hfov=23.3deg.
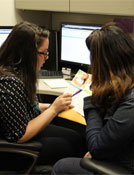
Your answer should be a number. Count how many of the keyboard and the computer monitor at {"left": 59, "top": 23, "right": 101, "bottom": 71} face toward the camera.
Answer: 2

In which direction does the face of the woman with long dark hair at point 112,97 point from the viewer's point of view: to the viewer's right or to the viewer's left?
to the viewer's left

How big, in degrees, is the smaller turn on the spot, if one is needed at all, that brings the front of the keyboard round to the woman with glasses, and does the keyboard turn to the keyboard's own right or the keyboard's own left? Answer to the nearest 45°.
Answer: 0° — it already faces them

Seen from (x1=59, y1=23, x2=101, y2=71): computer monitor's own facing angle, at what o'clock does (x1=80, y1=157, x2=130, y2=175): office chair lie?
The office chair is roughly at 12 o'clock from the computer monitor.

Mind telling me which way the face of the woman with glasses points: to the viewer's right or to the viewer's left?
to the viewer's right
